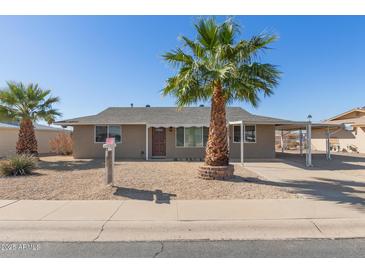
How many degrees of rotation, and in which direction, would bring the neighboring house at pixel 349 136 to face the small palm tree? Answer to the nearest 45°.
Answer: approximately 45° to its right

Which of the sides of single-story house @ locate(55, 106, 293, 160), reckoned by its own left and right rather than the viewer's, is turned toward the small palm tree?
right

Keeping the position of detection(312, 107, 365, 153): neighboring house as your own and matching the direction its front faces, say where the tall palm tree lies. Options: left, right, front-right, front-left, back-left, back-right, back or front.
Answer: front

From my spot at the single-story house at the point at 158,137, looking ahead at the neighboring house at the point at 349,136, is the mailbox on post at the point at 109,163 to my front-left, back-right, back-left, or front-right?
back-right

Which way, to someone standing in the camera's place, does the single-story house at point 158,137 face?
facing the viewer

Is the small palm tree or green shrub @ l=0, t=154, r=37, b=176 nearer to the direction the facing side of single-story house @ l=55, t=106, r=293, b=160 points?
the green shrub

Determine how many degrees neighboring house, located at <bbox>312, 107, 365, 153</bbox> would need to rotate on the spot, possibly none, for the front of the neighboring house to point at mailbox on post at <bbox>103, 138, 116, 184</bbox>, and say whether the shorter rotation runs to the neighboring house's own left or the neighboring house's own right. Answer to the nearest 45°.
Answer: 0° — it already faces it

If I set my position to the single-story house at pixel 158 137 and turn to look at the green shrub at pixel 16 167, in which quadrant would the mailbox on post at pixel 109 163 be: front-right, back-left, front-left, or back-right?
front-left

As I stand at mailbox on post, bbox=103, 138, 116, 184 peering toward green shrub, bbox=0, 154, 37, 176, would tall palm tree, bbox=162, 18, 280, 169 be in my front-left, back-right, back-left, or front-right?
back-right

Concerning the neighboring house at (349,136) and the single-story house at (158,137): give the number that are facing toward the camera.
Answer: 2

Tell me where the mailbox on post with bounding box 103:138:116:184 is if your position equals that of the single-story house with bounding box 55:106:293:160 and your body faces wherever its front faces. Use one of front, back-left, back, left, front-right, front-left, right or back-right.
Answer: front
